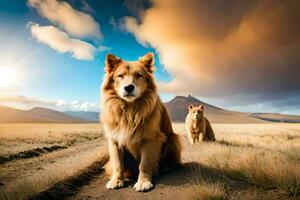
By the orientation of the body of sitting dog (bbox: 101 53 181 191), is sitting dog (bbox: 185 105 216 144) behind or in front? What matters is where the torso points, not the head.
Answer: behind

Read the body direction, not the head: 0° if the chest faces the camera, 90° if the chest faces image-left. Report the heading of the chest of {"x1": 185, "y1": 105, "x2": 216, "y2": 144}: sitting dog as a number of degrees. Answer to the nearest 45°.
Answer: approximately 45°

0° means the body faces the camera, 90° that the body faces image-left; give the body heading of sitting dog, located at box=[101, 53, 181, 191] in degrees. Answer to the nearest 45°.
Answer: approximately 0°
